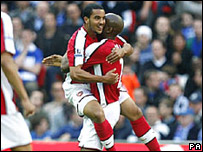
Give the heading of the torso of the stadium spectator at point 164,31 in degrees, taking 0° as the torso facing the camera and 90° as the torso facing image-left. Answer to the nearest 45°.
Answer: approximately 0°

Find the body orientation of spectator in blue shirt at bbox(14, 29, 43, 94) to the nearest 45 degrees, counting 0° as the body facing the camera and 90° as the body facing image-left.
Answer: approximately 0°

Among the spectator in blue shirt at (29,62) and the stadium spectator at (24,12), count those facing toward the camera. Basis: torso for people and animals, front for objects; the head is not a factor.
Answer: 2

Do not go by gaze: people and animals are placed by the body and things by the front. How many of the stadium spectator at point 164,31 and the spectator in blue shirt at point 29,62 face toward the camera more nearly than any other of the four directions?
2

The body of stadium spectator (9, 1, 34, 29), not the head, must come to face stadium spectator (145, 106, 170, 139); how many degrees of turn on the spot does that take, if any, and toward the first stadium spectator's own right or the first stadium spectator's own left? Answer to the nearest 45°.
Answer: approximately 45° to the first stadium spectator's own left
